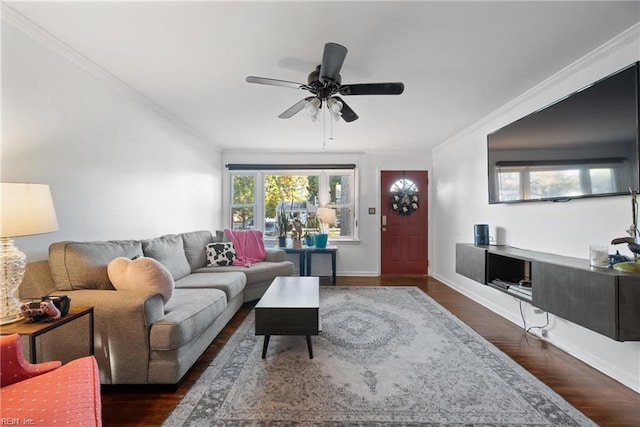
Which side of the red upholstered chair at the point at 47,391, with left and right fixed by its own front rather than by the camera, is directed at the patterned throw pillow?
left

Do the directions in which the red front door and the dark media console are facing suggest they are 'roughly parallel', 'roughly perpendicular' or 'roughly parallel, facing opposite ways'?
roughly perpendicular

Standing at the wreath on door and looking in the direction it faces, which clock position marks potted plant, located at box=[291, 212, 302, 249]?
The potted plant is roughly at 2 o'clock from the wreath on door.

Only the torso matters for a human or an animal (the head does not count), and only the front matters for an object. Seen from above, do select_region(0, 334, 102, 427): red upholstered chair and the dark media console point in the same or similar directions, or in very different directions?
very different directions

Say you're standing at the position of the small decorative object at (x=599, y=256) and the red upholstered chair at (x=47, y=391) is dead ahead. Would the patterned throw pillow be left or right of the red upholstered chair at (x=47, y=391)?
right

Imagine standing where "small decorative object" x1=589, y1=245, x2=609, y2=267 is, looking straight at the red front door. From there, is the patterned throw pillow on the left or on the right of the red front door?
left

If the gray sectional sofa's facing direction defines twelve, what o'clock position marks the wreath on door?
The wreath on door is roughly at 10 o'clock from the gray sectional sofa.

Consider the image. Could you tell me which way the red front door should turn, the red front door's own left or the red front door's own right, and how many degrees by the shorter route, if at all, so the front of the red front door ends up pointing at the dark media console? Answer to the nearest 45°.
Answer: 0° — it already faces it

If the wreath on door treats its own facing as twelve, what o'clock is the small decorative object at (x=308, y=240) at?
The small decorative object is roughly at 2 o'clock from the wreath on door.

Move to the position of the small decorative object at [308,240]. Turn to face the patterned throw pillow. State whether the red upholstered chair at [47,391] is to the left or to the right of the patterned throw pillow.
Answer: left

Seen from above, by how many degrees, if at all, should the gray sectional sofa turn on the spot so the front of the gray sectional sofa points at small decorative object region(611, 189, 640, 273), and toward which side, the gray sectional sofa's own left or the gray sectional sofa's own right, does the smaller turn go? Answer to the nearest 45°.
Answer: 0° — it already faces it

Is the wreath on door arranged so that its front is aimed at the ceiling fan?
yes
